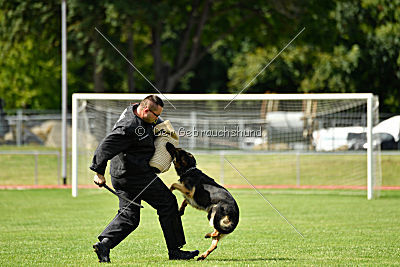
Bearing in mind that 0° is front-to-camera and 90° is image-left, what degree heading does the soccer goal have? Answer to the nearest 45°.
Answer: approximately 0°

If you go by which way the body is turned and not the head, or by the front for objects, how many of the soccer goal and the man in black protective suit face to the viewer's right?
1

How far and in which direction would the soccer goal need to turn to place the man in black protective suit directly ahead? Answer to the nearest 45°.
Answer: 0° — it already faces them

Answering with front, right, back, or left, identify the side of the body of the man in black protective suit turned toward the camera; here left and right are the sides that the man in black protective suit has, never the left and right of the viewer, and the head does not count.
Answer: right

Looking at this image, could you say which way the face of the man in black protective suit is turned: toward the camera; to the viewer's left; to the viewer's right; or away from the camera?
to the viewer's right

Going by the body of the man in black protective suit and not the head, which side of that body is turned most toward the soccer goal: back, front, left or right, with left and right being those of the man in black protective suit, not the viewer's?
left

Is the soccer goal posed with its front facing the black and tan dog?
yes

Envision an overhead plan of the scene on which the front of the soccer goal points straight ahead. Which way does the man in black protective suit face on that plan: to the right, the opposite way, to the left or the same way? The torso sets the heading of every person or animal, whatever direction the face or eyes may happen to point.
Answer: to the left
